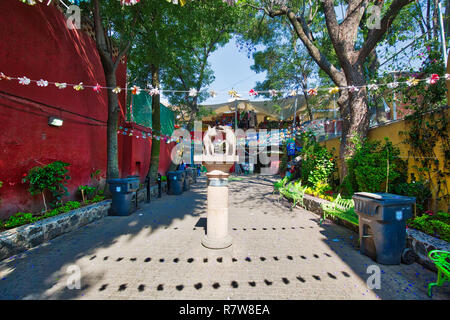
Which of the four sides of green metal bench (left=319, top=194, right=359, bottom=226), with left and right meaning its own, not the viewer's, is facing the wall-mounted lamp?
front

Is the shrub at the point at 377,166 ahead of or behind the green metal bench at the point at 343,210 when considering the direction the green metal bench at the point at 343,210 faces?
behind

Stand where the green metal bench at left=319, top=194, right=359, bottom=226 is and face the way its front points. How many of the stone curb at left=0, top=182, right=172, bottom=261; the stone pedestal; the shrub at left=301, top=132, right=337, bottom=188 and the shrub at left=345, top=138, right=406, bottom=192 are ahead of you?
2

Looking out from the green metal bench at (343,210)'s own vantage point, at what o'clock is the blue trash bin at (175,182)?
The blue trash bin is roughly at 2 o'clock from the green metal bench.

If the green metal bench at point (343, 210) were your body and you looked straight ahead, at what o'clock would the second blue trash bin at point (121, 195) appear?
The second blue trash bin is roughly at 1 o'clock from the green metal bench.

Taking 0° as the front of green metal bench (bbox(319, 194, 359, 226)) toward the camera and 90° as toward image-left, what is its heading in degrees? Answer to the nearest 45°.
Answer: approximately 45°

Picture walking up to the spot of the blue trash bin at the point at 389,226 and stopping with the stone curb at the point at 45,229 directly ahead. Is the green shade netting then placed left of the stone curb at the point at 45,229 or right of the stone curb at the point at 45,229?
right

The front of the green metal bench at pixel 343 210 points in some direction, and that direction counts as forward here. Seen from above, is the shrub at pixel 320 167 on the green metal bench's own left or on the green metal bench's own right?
on the green metal bench's own right

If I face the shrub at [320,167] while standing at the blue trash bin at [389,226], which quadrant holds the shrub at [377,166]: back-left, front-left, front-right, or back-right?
front-right

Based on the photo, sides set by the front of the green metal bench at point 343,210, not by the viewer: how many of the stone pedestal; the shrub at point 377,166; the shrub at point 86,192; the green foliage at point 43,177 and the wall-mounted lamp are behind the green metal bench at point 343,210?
1

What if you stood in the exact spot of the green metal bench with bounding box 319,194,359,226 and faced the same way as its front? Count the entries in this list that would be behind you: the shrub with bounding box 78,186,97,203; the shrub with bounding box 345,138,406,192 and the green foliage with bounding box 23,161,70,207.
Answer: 1

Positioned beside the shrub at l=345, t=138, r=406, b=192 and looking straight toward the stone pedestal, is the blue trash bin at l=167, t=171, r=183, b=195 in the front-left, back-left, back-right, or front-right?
front-right

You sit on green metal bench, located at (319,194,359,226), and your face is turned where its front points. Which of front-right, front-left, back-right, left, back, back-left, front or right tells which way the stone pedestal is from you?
front

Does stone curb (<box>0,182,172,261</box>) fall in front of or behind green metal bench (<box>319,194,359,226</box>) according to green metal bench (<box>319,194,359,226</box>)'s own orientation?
in front
